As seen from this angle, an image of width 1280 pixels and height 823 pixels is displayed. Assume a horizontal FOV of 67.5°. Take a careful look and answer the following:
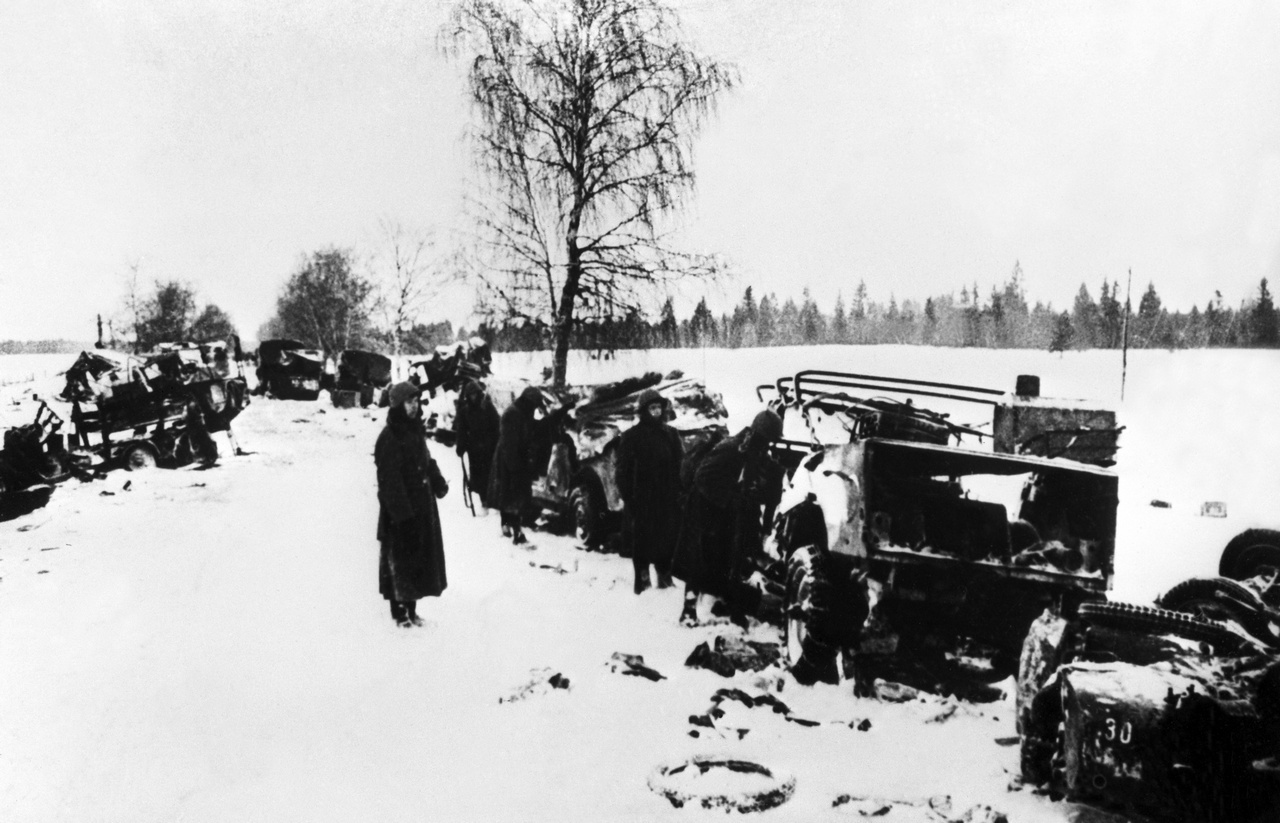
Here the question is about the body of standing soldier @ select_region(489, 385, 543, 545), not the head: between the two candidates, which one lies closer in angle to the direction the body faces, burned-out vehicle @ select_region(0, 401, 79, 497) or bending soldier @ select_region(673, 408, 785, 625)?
the bending soldier

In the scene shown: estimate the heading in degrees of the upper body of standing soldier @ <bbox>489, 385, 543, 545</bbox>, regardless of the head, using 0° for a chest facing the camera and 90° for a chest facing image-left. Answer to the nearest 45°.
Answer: approximately 270°

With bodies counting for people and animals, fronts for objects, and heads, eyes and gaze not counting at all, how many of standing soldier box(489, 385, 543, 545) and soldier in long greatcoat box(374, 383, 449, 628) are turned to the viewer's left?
0

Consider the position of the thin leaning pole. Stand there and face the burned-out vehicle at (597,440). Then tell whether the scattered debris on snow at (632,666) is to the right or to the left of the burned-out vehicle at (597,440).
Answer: left

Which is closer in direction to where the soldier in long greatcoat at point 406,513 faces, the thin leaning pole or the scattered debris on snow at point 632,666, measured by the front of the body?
the scattered debris on snow

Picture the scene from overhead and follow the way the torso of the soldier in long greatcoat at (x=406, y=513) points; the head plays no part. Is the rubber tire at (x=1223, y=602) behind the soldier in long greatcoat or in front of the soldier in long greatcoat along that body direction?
in front

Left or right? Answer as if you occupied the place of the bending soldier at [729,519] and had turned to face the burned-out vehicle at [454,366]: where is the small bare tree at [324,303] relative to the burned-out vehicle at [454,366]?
left

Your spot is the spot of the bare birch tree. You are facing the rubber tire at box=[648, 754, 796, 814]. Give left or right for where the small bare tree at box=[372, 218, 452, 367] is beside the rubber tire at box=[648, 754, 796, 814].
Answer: right

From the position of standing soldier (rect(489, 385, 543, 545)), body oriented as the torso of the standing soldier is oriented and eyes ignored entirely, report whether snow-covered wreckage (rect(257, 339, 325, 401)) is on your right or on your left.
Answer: on your left

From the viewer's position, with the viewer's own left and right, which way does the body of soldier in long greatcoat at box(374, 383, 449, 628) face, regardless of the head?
facing the viewer and to the right of the viewer

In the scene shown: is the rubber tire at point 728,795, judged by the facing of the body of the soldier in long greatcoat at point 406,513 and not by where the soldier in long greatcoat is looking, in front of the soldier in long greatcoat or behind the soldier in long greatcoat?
in front
